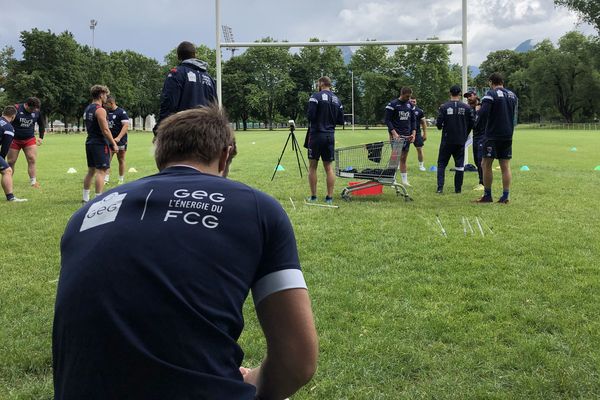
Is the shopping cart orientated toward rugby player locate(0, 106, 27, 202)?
yes

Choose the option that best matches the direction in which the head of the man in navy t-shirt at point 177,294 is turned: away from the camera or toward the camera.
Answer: away from the camera

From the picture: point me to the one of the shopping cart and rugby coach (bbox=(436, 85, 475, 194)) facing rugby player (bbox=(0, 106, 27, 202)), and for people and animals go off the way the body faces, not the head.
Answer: the shopping cart

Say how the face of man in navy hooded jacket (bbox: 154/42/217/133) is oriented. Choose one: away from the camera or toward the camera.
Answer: away from the camera

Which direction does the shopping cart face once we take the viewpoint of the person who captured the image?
facing to the left of the viewer

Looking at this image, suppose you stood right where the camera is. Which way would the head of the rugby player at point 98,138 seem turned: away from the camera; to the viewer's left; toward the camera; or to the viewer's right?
to the viewer's right
